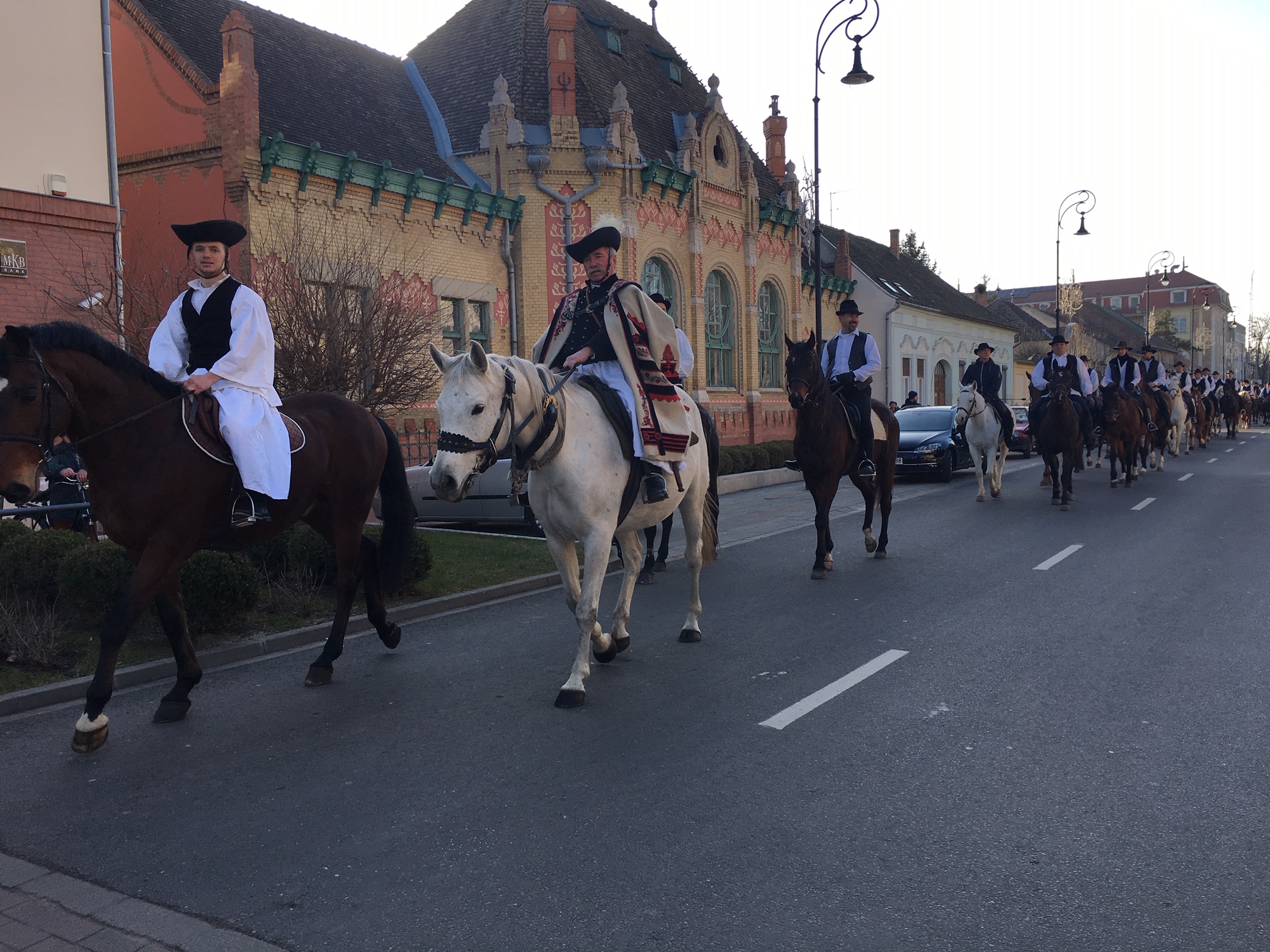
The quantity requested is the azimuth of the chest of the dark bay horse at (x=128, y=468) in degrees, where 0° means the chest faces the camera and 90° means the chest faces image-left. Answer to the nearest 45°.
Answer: approximately 45°

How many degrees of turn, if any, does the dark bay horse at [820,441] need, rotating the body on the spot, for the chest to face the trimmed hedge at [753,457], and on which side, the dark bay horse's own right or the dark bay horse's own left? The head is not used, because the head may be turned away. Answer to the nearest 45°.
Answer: approximately 135° to the dark bay horse's own right

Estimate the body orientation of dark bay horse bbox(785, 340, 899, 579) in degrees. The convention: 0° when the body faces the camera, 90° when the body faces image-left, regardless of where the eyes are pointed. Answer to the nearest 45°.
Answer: approximately 45°

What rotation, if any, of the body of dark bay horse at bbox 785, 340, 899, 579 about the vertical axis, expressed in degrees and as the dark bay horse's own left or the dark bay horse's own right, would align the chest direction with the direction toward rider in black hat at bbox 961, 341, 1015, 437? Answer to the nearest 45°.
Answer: approximately 135° to the dark bay horse's own right

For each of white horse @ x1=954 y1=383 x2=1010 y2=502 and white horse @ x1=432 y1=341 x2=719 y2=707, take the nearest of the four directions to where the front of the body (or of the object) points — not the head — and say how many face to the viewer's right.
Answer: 0

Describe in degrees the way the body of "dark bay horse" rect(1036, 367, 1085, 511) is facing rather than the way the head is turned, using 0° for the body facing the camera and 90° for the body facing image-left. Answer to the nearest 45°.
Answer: approximately 0°

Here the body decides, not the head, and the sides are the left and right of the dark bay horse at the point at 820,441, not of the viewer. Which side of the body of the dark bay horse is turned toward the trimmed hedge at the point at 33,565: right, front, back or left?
front

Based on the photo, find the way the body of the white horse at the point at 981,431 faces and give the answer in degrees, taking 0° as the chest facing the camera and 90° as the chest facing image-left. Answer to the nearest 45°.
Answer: approximately 45°

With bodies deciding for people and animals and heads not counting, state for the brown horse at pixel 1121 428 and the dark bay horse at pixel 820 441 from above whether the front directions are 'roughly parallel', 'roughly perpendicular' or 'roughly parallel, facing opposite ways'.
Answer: roughly parallel

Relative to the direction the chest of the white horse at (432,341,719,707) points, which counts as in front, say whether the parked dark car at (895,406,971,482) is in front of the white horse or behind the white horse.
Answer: behind

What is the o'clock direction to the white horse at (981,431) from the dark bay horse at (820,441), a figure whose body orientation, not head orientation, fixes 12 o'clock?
The white horse is roughly at 5 o'clock from the dark bay horse.

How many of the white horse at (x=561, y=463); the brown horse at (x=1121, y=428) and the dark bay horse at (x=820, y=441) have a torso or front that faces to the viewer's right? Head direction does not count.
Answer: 0

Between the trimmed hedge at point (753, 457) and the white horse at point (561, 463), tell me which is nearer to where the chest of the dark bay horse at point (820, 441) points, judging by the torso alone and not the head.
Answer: the white horse

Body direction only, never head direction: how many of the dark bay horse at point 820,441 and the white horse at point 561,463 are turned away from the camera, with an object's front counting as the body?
0

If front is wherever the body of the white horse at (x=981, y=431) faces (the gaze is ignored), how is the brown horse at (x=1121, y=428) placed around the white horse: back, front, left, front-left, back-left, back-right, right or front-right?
back

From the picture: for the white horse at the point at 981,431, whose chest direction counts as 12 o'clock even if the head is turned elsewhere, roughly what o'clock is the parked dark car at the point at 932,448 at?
The parked dark car is roughly at 4 o'clock from the white horse.

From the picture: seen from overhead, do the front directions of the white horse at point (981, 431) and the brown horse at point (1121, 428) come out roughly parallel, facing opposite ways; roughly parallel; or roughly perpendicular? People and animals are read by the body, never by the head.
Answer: roughly parallel
